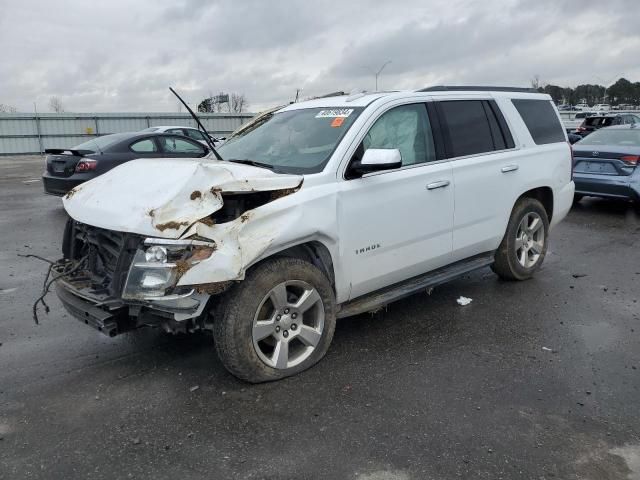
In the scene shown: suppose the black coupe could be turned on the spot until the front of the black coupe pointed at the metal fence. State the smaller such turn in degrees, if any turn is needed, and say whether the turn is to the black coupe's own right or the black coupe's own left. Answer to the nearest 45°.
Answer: approximately 45° to the black coupe's own left

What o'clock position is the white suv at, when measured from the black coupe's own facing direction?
The white suv is roughly at 4 o'clock from the black coupe.

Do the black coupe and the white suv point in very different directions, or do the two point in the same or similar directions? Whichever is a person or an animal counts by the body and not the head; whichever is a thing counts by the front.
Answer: very different directions

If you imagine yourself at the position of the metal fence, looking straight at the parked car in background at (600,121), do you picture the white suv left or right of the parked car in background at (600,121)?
right

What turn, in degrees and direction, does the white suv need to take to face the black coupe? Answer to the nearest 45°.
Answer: approximately 90° to its right

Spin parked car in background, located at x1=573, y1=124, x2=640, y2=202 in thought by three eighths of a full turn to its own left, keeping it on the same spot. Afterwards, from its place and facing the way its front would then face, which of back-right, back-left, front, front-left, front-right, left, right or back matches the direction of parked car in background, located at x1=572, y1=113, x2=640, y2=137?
right

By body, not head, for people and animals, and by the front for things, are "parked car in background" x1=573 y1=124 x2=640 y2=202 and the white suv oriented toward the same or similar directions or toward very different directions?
very different directions

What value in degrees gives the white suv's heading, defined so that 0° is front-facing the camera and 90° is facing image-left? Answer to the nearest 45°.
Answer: approximately 45°

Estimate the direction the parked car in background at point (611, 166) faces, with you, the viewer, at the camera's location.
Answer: facing away from the viewer and to the right of the viewer

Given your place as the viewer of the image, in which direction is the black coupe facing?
facing away from the viewer and to the right of the viewer

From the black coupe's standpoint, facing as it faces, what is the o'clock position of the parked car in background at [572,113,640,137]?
The parked car in background is roughly at 1 o'clock from the black coupe.

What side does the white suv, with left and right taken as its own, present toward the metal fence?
right

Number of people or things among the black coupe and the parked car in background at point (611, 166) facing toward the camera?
0
